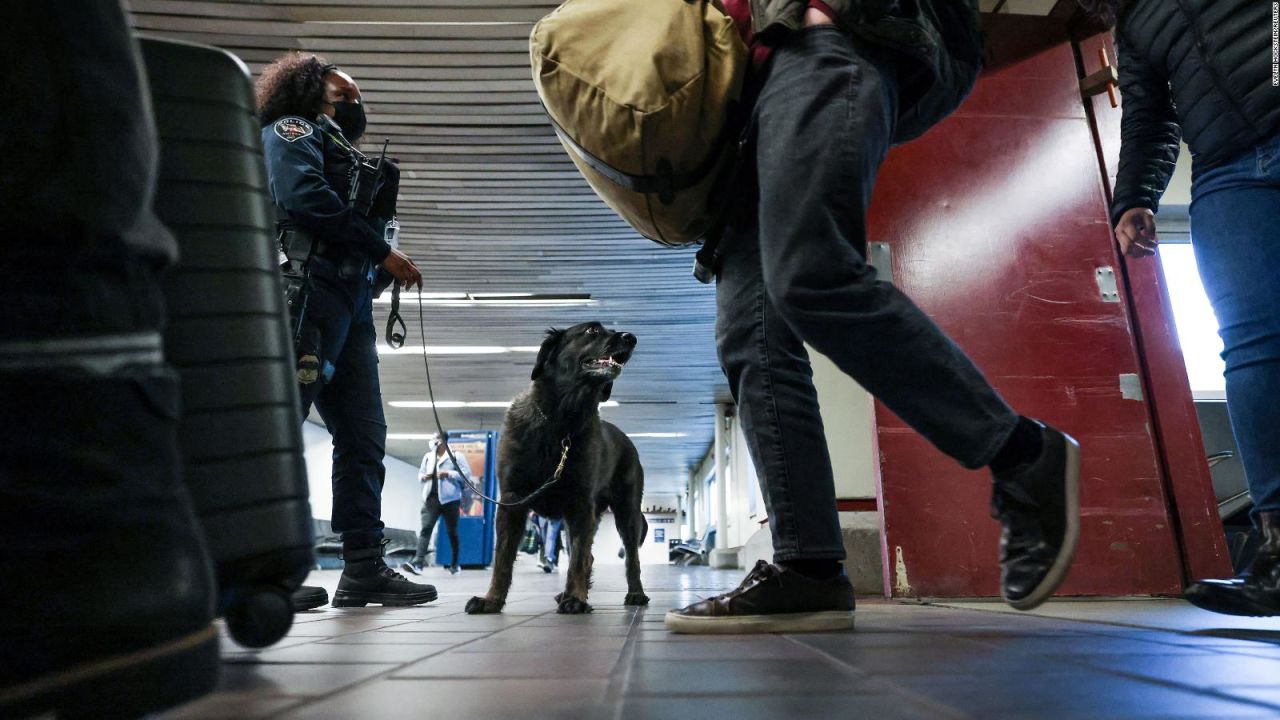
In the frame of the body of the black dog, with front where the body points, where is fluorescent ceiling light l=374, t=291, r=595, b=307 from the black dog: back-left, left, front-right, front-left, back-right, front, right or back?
back-right

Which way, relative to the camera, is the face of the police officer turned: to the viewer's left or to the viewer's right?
to the viewer's right

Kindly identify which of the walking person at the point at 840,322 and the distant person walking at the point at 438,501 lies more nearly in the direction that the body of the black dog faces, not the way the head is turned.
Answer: the walking person

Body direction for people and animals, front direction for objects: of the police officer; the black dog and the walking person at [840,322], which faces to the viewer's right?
the police officer

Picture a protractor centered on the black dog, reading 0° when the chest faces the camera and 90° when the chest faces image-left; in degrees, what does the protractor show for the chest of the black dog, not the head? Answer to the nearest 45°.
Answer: approximately 45°

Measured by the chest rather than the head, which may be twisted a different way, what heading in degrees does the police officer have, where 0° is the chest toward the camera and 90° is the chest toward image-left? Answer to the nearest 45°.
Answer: approximately 270°

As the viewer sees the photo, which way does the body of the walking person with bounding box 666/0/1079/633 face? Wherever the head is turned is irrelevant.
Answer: to the viewer's left

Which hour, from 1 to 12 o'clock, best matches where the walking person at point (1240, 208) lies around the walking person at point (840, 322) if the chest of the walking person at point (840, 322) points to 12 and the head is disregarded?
the walking person at point (1240, 208) is roughly at 5 o'clock from the walking person at point (840, 322).

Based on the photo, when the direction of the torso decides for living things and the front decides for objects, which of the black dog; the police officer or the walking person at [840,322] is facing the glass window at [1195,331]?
the police officer

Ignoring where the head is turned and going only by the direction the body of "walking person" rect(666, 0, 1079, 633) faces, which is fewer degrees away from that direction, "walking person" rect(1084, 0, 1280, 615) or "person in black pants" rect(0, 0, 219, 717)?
the person in black pants

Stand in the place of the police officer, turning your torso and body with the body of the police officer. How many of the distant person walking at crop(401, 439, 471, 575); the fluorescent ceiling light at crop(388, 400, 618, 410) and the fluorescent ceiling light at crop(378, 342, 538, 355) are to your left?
3

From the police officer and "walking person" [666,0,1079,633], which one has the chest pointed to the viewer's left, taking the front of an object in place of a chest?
the walking person
